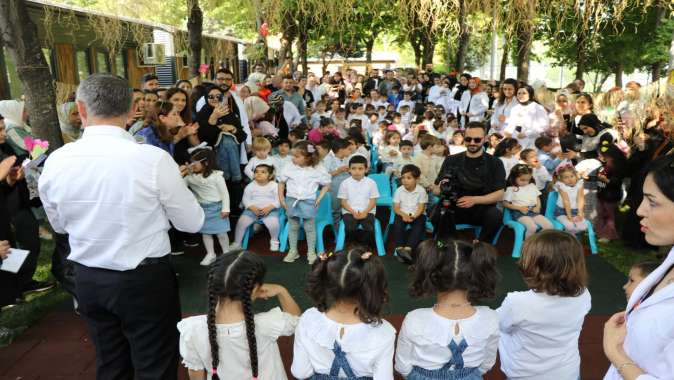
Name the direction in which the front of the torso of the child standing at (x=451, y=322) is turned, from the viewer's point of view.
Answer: away from the camera

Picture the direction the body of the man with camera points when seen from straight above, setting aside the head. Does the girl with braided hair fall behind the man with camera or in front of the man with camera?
in front

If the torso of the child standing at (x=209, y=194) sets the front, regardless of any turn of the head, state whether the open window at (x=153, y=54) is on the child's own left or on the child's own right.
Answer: on the child's own right

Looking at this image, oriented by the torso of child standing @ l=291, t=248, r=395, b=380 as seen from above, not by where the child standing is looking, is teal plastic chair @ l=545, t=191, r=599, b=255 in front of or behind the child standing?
in front

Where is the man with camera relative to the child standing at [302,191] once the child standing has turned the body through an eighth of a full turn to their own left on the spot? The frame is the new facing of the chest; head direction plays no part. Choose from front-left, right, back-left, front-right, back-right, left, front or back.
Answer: front-left

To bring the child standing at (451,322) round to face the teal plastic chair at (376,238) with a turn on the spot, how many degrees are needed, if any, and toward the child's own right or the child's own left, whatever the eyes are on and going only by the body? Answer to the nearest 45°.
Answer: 0° — they already face it

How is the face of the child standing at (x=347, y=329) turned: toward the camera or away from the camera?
away from the camera

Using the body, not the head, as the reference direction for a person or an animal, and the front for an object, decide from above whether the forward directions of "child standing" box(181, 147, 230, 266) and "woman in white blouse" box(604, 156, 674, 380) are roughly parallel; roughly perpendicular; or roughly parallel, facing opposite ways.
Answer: roughly perpendicular

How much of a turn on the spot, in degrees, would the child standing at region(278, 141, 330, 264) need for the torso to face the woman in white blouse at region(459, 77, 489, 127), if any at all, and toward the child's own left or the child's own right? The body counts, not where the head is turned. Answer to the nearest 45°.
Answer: approximately 135° to the child's own left

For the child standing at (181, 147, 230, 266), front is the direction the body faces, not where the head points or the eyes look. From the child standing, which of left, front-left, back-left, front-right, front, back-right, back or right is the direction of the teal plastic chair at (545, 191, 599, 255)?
back-left

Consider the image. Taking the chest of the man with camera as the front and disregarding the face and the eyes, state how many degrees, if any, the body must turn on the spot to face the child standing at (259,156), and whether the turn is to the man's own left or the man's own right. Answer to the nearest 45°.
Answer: approximately 90° to the man's own right

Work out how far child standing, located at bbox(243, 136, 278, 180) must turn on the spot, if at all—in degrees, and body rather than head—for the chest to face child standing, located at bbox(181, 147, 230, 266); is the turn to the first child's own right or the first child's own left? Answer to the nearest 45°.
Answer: approximately 45° to the first child's own right

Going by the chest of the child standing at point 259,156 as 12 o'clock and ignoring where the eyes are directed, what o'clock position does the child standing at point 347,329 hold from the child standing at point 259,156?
the child standing at point 347,329 is roughly at 12 o'clock from the child standing at point 259,156.

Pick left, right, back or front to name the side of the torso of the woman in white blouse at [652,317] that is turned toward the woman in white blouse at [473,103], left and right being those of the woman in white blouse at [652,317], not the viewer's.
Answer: right

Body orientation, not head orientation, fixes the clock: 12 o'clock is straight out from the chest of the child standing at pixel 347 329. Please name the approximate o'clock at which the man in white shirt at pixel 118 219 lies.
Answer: The man in white shirt is roughly at 9 o'clock from the child standing.

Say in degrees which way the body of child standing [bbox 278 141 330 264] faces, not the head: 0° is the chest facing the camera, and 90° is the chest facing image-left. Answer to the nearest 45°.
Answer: approximately 0°
